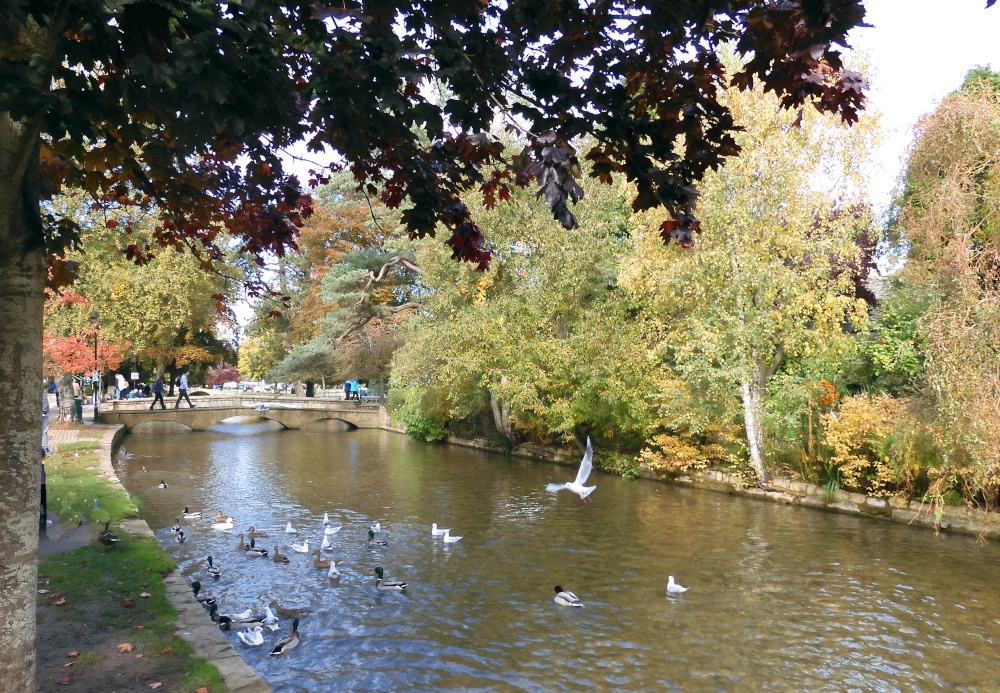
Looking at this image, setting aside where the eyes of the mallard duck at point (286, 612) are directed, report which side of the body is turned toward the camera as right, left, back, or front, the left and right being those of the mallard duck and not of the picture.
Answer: left

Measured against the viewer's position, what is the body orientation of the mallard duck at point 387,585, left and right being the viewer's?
facing to the left of the viewer

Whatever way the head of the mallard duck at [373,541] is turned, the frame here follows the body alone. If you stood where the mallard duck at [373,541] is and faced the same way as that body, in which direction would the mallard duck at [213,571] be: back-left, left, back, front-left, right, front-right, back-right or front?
front-left

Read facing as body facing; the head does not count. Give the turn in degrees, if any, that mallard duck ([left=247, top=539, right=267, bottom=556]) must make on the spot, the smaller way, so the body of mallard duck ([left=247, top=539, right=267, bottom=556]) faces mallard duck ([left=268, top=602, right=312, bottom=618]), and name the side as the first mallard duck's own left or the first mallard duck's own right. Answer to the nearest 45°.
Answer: approximately 90° to the first mallard duck's own left

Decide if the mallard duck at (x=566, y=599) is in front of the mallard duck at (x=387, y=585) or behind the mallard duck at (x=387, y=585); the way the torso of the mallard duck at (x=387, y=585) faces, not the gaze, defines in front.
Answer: behind

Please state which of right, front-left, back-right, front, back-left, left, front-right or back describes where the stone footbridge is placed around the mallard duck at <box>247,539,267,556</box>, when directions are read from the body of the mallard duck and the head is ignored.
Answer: right

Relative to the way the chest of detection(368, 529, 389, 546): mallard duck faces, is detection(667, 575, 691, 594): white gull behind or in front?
behind

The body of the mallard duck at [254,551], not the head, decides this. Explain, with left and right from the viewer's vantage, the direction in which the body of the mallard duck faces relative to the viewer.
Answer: facing to the left of the viewer

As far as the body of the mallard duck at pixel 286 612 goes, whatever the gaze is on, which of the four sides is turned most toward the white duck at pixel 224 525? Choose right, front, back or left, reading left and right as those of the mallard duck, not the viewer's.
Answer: right

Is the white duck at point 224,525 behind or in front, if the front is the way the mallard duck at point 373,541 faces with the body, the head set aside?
in front

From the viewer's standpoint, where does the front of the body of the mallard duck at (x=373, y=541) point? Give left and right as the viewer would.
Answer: facing to the left of the viewer

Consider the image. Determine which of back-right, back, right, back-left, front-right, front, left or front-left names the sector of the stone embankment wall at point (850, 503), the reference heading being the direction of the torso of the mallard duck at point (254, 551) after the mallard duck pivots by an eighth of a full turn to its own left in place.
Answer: back-left
